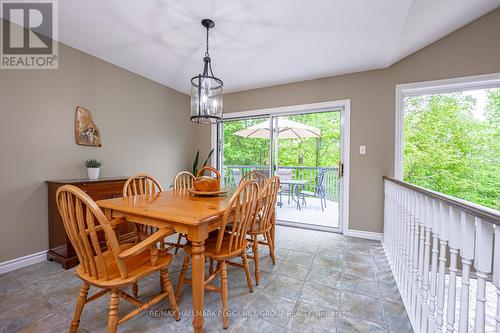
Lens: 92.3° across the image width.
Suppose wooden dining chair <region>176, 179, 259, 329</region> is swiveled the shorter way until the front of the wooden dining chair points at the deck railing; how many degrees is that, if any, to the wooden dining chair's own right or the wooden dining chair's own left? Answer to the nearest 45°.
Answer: approximately 90° to the wooden dining chair's own right

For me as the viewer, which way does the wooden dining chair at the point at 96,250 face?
facing away from the viewer and to the right of the viewer

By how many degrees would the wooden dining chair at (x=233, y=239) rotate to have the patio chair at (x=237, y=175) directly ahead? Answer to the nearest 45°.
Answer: approximately 45° to its right

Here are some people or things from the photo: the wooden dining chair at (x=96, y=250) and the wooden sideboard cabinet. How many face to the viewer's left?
0

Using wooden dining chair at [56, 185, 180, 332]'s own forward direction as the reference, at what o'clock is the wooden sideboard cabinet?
The wooden sideboard cabinet is roughly at 10 o'clock from the wooden dining chair.

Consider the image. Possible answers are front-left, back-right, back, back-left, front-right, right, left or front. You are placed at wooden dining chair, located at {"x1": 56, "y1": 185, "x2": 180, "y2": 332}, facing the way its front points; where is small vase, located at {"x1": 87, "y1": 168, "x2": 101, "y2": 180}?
front-left

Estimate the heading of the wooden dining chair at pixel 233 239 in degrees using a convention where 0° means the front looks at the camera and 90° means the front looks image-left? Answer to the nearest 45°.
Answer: approximately 135°

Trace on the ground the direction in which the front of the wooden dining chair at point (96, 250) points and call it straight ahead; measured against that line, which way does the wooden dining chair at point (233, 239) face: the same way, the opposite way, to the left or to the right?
to the left

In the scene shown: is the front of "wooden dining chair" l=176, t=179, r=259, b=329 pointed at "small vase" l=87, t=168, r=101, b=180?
yes

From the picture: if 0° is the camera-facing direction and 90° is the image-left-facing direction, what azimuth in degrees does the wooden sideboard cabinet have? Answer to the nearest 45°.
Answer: approximately 315°

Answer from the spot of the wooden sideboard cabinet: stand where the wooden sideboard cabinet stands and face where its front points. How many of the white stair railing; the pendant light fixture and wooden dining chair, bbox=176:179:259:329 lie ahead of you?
3

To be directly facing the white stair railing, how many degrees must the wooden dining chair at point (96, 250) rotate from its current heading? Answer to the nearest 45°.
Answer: approximately 90° to its right

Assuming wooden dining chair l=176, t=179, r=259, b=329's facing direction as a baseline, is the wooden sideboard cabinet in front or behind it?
in front

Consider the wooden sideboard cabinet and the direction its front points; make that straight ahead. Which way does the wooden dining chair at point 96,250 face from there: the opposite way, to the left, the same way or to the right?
to the left

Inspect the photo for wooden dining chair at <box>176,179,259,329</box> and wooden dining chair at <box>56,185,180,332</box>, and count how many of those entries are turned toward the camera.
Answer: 0
